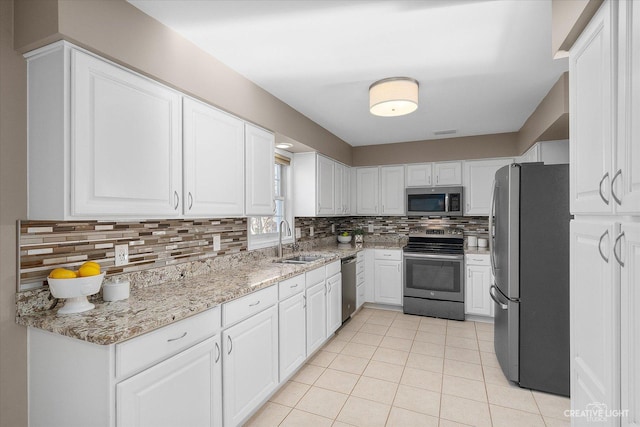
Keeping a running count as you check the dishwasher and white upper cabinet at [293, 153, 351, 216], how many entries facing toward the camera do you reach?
0

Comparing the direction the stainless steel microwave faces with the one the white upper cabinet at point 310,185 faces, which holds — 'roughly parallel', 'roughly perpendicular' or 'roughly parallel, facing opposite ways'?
roughly perpendicular

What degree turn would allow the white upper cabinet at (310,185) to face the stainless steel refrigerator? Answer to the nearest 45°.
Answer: approximately 45° to its right

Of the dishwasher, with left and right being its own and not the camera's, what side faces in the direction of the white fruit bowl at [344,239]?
left

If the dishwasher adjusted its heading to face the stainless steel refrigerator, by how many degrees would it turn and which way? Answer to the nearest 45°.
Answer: approximately 45° to its right

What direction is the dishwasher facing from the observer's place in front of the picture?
facing to the right of the viewer

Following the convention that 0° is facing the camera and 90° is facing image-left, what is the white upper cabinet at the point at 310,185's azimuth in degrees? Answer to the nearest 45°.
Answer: approximately 270°

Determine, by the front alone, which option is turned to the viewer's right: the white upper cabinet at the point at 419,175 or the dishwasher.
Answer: the dishwasher

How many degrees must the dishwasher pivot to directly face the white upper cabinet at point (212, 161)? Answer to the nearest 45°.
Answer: approximately 135° to its right

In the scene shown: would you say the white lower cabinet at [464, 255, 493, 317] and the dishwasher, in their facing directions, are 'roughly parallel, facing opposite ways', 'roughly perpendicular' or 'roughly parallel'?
roughly perpendicular

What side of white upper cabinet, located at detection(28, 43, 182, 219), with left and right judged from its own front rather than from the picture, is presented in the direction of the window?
left

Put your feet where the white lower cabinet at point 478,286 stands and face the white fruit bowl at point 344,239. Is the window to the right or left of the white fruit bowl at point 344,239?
left
